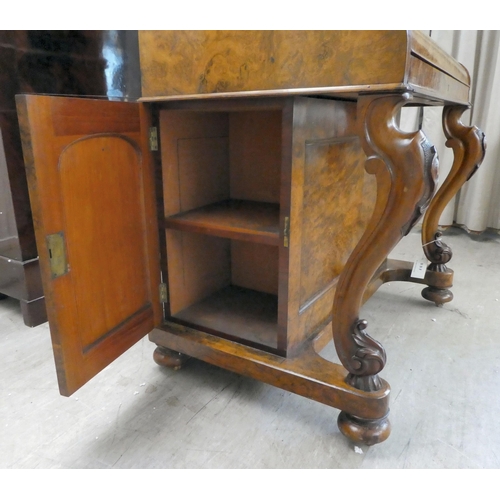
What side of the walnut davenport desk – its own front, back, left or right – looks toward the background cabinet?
back

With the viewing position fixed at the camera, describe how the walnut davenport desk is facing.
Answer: facing the viewer and to the right of the viewer

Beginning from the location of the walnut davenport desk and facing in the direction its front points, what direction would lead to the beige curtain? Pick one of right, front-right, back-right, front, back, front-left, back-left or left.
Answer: left
